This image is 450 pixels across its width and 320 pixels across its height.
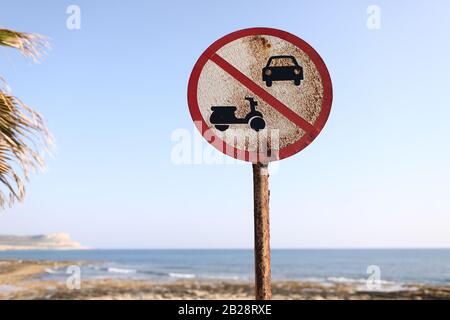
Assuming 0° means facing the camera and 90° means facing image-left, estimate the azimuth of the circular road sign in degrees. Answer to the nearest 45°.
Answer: approximately 0°
